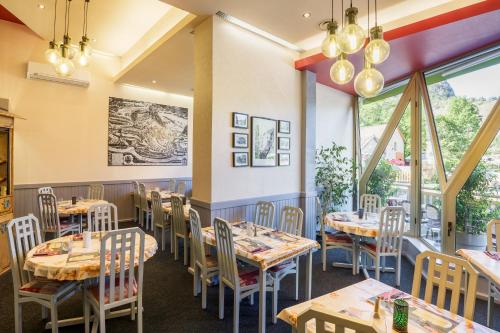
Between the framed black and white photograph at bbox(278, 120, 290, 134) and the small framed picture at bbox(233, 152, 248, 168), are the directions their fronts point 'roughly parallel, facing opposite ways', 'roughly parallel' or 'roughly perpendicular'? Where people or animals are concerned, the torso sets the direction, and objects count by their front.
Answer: roughly parallel

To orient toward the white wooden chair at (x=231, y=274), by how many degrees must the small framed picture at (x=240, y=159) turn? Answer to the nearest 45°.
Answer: approximately 45° to its right

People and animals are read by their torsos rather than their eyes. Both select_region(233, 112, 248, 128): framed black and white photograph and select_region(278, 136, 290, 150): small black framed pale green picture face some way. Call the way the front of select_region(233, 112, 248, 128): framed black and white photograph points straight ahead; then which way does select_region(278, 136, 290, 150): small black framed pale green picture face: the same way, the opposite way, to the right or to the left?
the same way

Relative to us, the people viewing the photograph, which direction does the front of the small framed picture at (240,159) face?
facing the viewer and to the right of the viewer

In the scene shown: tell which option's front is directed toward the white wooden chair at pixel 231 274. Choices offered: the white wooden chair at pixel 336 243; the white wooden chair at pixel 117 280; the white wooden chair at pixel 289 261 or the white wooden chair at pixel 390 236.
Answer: the white wooden chair at pixel 289 261

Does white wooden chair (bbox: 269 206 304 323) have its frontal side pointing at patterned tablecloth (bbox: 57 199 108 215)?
no

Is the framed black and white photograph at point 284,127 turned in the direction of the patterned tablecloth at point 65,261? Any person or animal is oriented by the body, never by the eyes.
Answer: no

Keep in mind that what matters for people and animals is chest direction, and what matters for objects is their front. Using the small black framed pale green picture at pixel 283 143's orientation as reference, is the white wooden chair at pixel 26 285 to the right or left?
on its right

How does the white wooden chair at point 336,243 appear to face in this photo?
to the viewer's right

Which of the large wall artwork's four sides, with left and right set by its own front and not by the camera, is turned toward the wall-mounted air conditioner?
right

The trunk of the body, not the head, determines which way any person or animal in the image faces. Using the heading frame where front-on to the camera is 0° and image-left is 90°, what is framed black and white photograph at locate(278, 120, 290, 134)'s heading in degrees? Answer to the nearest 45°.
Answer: approximately 315°

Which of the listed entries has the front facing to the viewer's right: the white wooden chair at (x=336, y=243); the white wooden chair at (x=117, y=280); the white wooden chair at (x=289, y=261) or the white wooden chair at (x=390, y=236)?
the white wooden chair at (x=336, y=243)

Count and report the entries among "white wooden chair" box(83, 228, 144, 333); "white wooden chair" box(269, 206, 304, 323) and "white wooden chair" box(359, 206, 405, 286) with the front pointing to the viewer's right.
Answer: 0

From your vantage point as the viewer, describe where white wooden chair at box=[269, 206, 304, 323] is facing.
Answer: facing the viewer and to the left of the viewer

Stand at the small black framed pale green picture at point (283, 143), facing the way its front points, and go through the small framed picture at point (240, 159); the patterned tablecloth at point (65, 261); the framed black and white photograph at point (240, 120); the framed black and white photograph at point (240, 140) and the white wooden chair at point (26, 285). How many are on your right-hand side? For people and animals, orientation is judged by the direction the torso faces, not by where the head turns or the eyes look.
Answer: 5

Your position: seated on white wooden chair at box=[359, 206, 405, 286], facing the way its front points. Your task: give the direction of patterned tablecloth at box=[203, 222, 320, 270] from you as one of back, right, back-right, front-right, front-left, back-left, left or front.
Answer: left

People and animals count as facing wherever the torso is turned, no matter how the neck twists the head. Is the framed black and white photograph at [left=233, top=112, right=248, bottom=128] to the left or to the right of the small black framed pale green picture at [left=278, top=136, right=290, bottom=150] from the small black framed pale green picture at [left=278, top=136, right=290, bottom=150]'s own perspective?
on its right
